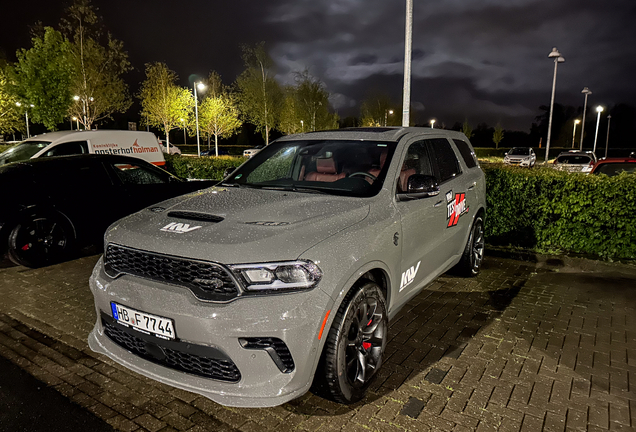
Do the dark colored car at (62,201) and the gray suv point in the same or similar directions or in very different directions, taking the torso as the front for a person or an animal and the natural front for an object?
very different directions

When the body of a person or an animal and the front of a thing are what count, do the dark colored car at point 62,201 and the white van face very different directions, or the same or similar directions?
very different directions

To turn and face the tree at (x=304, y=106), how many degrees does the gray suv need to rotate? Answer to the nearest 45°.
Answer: approximately 135° to its right

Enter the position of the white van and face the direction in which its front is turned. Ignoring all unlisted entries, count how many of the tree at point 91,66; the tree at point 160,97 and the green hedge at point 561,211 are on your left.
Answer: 1

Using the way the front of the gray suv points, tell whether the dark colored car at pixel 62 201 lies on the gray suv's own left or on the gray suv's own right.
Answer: on the gray suv's own right

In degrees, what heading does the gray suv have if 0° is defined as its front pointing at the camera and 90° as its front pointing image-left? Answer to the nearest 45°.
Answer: approximately 45°

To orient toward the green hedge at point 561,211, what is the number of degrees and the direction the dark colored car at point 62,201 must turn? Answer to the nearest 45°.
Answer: approximately 45° to its right

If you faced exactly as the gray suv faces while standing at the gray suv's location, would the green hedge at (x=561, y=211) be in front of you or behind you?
behind
